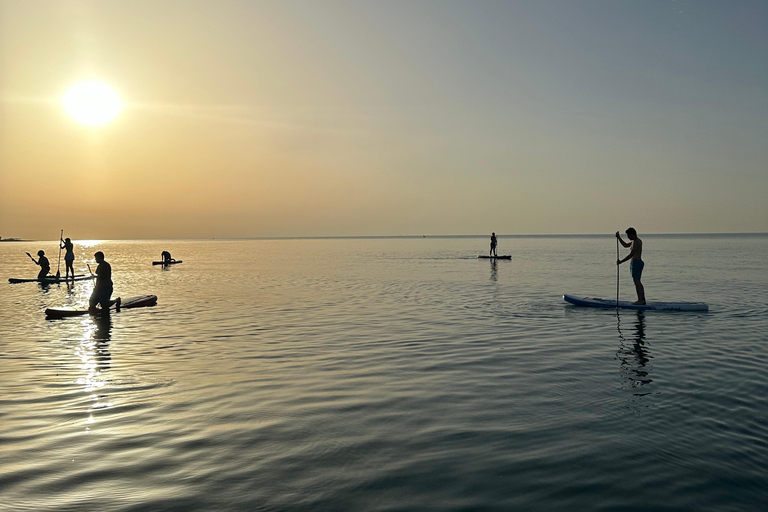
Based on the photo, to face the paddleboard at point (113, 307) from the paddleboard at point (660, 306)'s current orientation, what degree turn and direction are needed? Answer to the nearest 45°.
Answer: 0° — it already faces it

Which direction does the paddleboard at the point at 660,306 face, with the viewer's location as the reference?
facing to the left of the viewer
